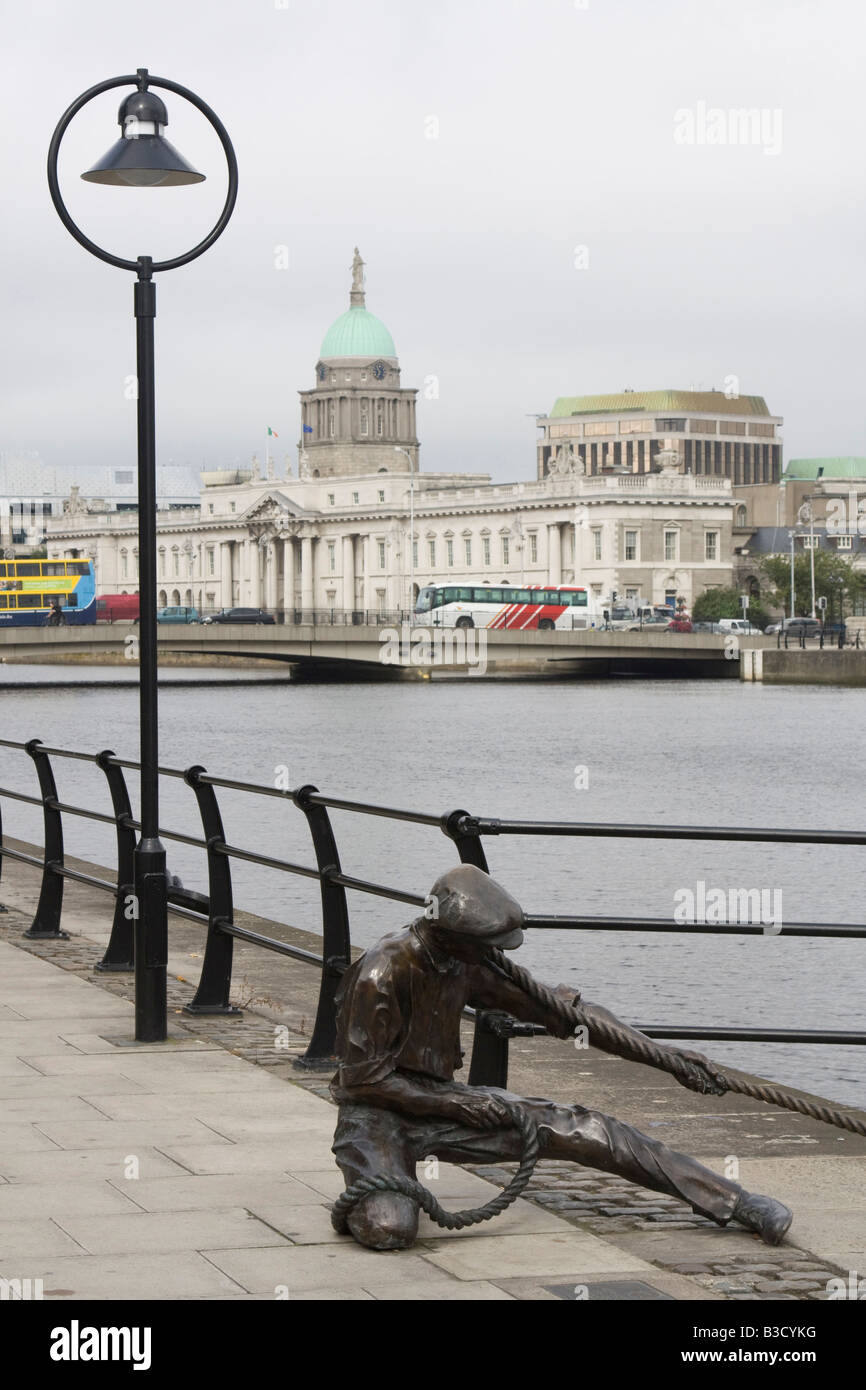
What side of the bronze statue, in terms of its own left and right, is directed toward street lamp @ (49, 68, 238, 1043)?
back

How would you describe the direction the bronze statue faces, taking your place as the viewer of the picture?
facing the viewer and to the right of the viewer
